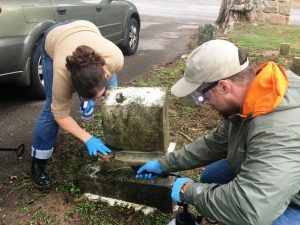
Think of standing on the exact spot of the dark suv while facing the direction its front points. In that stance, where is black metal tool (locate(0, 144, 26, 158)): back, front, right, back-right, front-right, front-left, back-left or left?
back-right

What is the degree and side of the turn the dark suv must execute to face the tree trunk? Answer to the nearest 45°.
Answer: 0° — it already faces it

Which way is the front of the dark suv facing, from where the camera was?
facing away from the viewer and to the right of the viewer

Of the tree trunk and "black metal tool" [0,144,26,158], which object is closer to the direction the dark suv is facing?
the tree trunk

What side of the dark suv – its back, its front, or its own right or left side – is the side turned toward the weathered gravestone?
right
